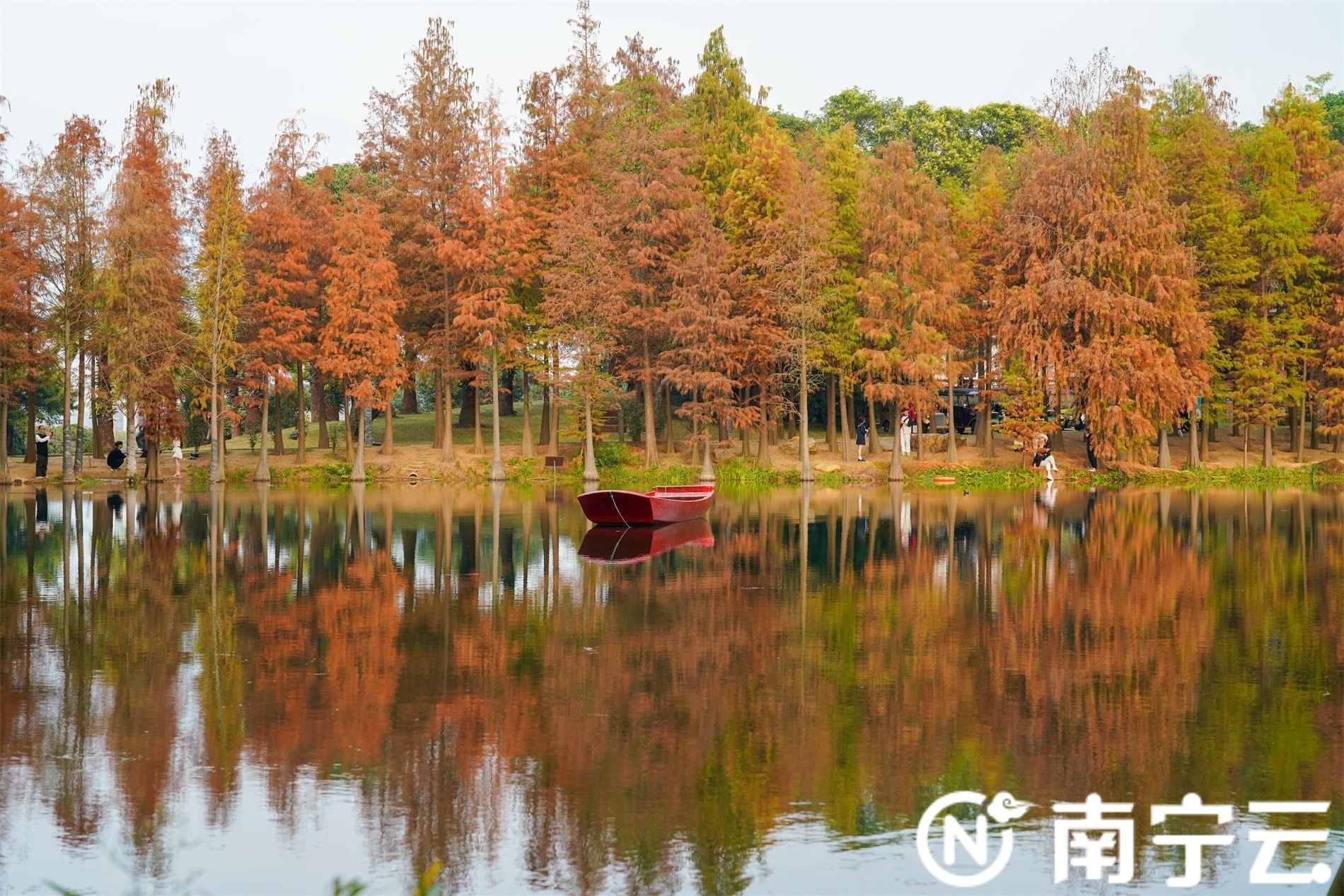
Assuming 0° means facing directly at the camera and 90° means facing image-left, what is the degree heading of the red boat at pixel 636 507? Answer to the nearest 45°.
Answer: approximately 45°
